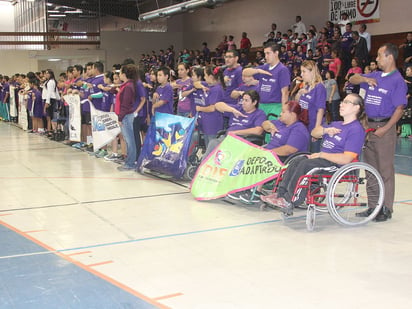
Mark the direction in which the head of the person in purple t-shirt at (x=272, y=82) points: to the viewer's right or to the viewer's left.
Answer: to the viewer's left

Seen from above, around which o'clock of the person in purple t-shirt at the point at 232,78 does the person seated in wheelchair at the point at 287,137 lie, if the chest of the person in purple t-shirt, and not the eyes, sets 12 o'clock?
The person seated in wheelchair is roughly at 10 o'clock from the person in purple t-shirt.

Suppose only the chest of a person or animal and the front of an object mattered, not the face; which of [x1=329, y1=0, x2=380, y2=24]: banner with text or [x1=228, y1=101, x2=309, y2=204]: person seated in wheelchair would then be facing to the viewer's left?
the person seated in wheelchair

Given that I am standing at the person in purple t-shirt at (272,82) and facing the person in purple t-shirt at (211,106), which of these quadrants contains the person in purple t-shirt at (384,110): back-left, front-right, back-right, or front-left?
back-left

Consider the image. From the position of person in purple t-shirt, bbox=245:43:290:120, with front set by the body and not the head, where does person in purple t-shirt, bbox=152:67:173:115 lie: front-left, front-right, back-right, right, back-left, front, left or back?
right

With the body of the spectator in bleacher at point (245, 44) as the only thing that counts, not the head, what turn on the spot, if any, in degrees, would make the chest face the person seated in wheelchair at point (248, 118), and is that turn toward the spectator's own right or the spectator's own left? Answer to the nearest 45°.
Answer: approximately 45° to the spectator's own left

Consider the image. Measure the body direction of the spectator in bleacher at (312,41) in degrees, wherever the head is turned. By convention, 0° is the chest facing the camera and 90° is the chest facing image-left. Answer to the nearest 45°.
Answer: approximately 45°

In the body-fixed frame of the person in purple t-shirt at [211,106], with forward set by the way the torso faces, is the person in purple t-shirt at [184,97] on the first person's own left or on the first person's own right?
on the first person's own right

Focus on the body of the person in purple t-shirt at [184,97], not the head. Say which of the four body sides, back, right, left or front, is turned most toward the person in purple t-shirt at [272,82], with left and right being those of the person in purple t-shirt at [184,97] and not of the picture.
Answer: left

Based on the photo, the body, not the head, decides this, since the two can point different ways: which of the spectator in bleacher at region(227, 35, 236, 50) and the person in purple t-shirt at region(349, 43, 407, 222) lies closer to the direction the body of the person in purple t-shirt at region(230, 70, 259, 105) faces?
the person in purple t-shirt
